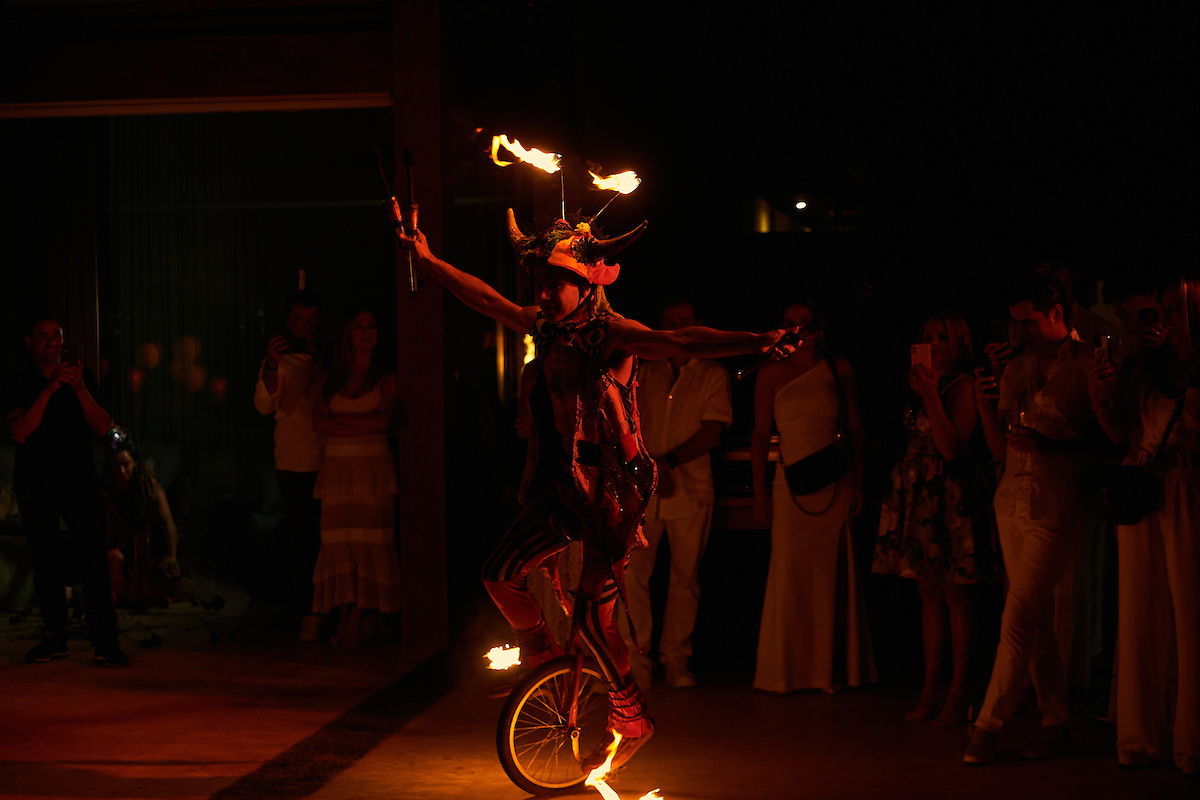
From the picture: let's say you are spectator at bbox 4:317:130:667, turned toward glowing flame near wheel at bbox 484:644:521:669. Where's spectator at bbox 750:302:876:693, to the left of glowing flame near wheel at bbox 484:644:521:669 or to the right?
left

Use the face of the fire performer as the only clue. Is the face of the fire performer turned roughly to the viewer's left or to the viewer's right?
to the viewer's left

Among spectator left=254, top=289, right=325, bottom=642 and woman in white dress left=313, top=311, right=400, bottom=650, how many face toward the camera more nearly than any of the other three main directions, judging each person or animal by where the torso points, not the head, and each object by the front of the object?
2

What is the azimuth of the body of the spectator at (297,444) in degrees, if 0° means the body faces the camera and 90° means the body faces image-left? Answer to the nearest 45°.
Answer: approximately 0°

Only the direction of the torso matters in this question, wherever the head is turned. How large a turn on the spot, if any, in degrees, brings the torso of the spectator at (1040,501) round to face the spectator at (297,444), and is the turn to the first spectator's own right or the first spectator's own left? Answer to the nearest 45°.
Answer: approximately 45° to the first spectator's own right

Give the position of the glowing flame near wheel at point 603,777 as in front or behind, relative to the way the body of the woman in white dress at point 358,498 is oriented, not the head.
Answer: in front

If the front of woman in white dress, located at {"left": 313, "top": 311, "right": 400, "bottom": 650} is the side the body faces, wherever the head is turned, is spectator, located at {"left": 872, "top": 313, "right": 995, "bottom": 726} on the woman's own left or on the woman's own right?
on the woman's own left

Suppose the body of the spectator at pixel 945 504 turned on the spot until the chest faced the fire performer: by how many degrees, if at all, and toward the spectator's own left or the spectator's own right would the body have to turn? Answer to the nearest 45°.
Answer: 0° — they already face them

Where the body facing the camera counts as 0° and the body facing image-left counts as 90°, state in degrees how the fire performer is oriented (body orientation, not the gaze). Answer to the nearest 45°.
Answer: approximately 45°
